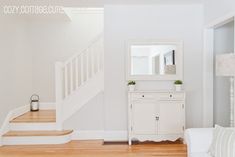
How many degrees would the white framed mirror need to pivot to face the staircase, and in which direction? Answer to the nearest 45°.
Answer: approximately 90° to its right

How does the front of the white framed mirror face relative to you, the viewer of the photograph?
facing the viewer

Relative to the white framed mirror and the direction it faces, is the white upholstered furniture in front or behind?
in front

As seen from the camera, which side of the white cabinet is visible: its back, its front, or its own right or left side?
front

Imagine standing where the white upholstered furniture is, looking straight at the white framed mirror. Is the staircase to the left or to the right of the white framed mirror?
left

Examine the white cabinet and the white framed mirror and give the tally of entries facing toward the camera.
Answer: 2

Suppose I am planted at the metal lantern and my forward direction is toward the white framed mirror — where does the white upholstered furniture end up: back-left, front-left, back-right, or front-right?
front-right

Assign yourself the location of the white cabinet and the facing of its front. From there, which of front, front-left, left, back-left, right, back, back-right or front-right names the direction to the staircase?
right
